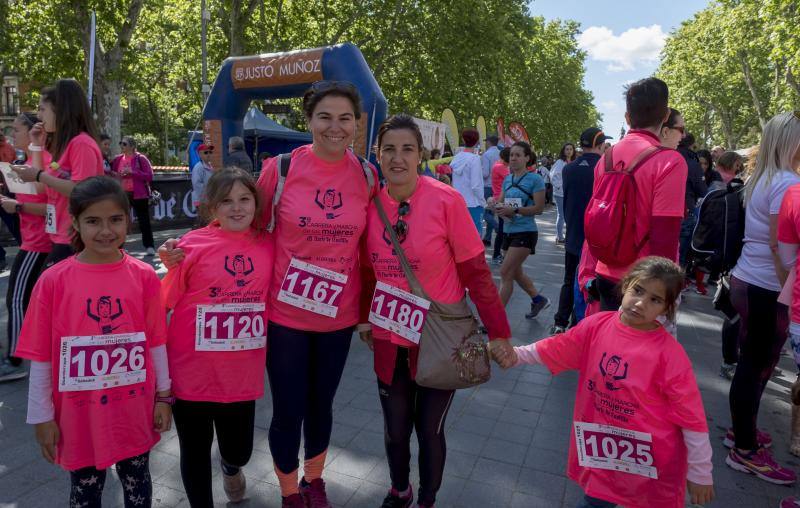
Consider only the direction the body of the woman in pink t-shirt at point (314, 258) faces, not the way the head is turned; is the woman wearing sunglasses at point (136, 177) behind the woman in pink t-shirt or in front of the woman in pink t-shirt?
behind

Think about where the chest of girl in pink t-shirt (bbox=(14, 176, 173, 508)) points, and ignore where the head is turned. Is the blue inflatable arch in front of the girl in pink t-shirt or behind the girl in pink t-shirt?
behind

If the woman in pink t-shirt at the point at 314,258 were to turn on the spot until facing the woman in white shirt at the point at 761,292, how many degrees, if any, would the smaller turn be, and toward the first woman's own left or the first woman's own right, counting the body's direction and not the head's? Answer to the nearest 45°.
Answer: approximately 90° to the first woman's own left

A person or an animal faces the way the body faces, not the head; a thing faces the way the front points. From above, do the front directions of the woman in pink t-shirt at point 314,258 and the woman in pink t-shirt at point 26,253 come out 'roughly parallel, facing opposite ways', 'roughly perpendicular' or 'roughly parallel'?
roughly perpendicular

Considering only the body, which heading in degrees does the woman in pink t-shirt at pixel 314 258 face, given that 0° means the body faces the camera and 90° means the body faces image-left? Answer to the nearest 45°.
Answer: approximately 0°

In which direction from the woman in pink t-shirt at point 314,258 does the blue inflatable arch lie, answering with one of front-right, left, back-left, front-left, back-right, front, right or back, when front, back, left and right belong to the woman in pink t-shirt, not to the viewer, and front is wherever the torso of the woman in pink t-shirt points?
back
